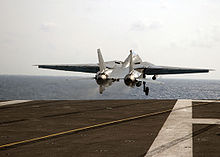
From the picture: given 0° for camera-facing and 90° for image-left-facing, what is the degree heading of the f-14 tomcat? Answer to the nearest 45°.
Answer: approximately 180°
